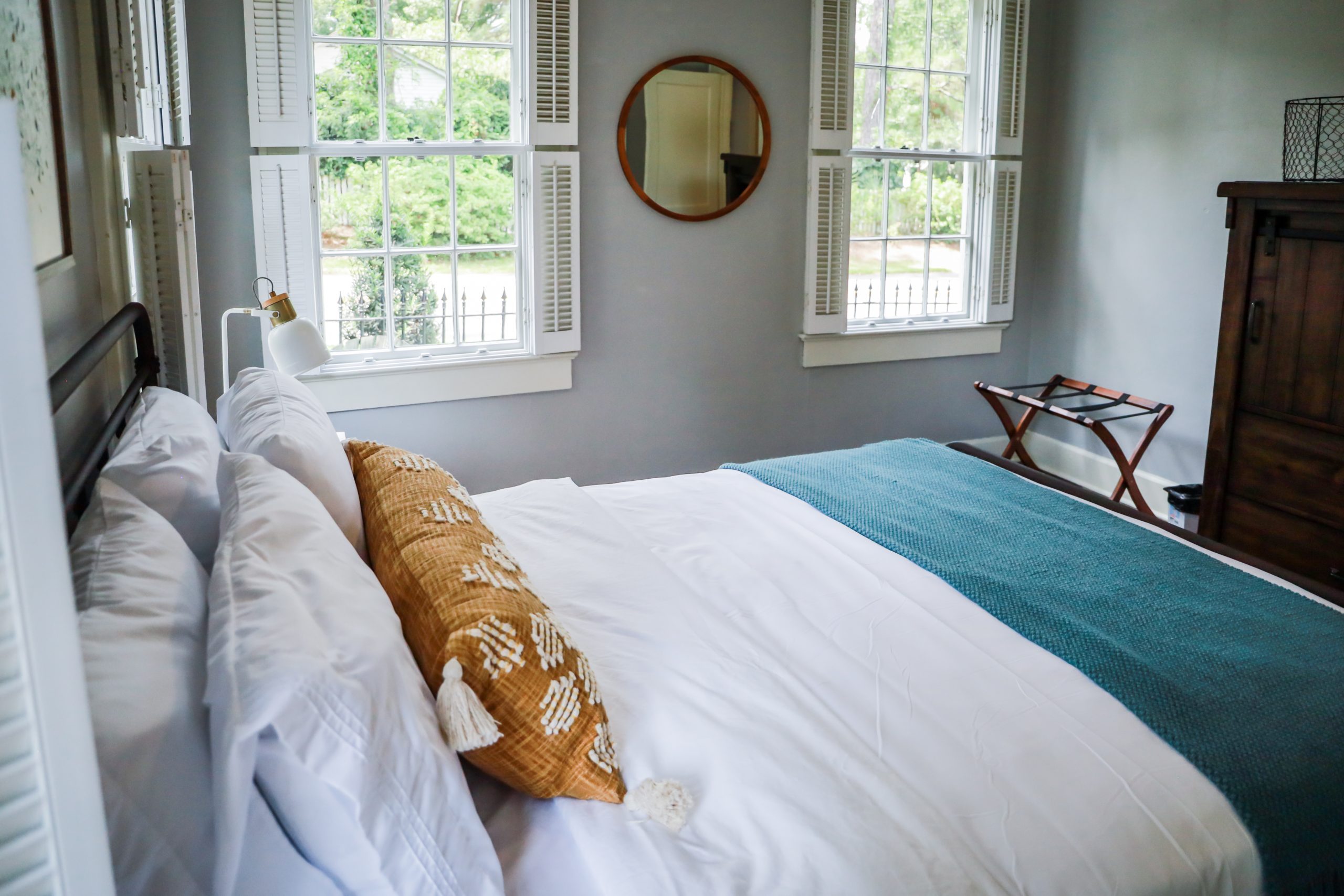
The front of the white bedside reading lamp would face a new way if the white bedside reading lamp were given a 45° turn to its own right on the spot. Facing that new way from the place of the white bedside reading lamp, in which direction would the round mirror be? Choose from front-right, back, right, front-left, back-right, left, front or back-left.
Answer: left

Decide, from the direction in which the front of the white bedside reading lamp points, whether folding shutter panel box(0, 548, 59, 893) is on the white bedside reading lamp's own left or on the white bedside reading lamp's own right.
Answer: on the white bedside reading lamp's own right

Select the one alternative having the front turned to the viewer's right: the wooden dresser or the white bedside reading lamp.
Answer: the white bedside reading lamp

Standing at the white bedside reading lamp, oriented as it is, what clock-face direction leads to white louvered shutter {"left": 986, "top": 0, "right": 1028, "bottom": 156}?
The white louvered shutter is roughly at 11 o'clock from the white bedside reading lamp.

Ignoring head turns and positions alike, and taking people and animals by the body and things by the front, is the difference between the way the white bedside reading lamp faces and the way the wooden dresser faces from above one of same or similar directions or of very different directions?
very different directions

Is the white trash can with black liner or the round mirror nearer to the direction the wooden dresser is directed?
the round mirror

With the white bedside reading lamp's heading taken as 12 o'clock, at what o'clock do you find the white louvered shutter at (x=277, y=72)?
The white louvered shutter is roughly at 9 o'clock from the white bedside reading lamp.

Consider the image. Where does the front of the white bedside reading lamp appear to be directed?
to the viewer's right

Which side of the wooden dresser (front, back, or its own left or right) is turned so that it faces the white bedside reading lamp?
front

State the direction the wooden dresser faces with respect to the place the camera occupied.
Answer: facing the viewer and to the left of the viewer

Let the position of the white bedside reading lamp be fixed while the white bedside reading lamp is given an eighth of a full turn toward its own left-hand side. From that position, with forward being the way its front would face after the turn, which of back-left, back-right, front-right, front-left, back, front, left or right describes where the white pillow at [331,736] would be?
back-right

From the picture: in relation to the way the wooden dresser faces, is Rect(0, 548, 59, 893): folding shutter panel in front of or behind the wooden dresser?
in front

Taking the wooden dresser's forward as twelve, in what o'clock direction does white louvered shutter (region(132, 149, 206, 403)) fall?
The white louvered shutter is roughly at 12 o'clock from the wooden dresser.

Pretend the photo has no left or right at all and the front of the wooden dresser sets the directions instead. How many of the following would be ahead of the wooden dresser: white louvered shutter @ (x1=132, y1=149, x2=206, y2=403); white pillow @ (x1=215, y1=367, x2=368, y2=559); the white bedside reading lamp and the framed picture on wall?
4

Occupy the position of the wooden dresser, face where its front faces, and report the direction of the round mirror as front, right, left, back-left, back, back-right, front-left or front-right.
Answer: front-right

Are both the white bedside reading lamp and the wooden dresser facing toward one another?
yes
